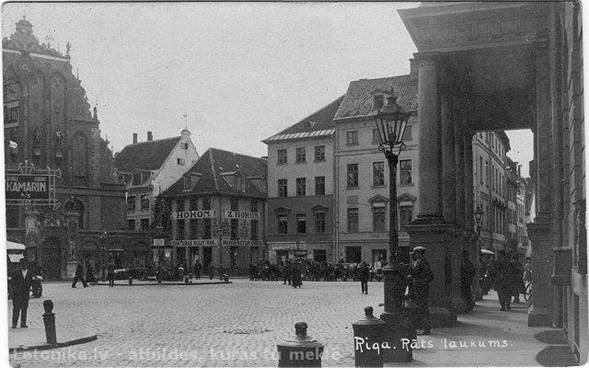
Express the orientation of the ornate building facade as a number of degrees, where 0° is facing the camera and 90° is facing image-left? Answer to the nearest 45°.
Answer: approximately 315°

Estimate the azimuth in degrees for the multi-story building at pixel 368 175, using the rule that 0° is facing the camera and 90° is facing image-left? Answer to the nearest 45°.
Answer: approximately 0°

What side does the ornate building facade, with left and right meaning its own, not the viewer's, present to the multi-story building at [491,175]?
left

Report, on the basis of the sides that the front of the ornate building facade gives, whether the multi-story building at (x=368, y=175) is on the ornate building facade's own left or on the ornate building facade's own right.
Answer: on the ornate building facade's own left
